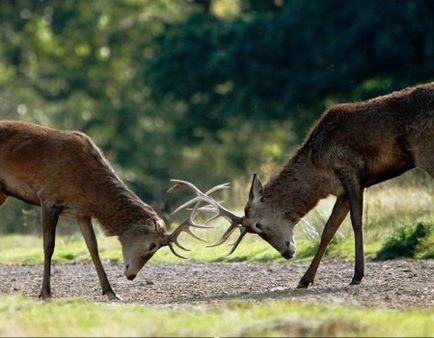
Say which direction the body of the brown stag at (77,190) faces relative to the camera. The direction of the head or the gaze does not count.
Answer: to the viewer's right

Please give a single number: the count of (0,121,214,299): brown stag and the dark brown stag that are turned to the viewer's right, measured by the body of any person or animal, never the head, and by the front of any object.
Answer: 1

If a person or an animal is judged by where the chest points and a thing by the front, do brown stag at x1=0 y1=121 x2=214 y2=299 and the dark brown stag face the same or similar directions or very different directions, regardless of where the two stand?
very different directions

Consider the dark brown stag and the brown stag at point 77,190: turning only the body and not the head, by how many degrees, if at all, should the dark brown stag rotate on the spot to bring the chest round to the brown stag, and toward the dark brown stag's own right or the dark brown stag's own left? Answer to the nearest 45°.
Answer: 0° — it already faces it

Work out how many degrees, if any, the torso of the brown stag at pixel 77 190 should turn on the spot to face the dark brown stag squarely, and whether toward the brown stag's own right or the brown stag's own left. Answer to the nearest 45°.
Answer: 0° — it already faces it

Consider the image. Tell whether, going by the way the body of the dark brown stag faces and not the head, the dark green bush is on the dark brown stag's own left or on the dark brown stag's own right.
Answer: on the dark brown stag's own right

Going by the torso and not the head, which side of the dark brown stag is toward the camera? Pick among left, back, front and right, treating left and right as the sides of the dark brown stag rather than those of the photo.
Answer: left

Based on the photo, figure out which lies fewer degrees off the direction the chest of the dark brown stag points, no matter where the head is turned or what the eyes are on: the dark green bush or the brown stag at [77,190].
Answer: the brown stag
